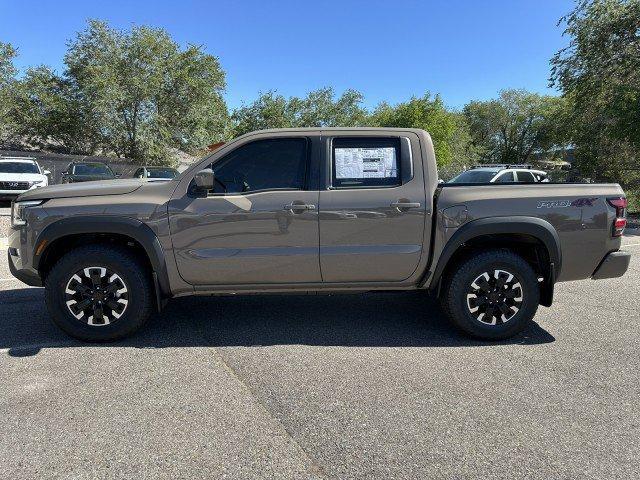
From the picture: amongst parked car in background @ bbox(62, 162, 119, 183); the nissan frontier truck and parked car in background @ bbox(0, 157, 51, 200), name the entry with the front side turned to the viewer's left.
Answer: the nissan frontier truck

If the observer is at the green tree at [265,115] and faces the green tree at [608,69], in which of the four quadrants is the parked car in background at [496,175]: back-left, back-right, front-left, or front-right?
front-right

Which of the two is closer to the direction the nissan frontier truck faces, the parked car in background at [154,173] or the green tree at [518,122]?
the parked car in background

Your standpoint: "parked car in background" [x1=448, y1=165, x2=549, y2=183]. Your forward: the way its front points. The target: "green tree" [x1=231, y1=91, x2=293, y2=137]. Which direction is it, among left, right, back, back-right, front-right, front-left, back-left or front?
right

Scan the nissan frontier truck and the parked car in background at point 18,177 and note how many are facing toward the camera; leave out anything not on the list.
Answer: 1

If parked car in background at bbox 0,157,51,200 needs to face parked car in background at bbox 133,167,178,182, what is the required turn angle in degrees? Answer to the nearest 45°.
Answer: approximately 90° to its left

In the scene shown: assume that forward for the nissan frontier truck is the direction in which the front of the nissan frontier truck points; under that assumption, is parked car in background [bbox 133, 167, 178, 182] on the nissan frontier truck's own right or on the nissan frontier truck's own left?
on the nissan frontier truck's own right

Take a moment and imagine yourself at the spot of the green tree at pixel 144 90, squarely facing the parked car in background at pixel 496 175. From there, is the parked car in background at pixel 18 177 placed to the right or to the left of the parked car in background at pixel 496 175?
right

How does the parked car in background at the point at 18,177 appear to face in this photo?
toward the camera

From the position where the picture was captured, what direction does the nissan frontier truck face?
facing to the left of the viewer

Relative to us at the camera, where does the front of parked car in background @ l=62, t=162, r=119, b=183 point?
facing the viewer and to the right of the viewer

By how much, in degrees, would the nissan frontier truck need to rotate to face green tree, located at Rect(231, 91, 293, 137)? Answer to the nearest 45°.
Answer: approximately 90° to its right
